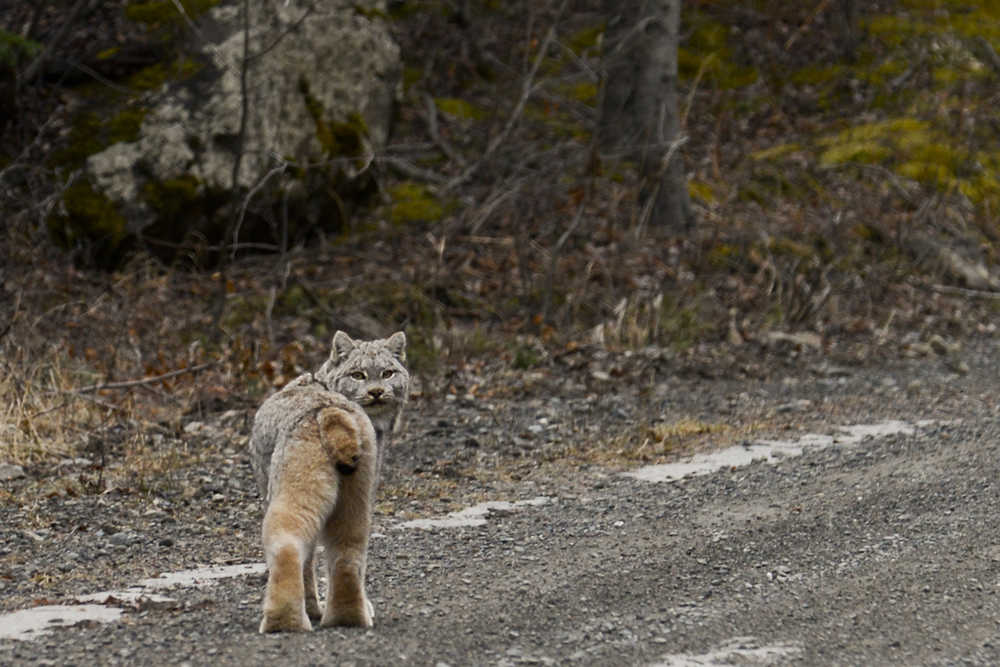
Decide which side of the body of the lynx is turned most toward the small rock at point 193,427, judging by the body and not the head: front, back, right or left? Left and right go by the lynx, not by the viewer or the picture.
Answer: front

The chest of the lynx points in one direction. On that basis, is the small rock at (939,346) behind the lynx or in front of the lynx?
in front

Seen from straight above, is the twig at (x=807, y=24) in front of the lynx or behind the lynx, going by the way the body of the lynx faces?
in front

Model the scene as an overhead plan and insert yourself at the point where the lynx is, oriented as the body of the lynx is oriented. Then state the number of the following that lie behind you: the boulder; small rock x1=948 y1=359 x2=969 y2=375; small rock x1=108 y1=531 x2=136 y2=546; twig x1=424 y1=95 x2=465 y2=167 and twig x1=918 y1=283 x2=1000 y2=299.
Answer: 0

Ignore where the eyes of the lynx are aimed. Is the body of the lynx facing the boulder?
yes

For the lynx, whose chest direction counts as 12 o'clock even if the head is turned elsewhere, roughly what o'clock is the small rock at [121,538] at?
The small rock is roughly at 11 o'clock from the lynx.

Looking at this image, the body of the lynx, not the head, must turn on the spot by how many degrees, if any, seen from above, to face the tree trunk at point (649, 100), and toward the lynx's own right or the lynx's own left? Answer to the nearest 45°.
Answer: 0° — it already faces it

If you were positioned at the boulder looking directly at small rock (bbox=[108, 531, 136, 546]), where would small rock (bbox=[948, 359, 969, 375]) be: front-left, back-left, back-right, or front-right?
front-left

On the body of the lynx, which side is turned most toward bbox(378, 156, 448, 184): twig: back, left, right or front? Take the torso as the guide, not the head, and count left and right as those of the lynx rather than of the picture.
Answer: front

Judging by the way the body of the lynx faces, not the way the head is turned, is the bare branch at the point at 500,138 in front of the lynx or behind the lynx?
in front

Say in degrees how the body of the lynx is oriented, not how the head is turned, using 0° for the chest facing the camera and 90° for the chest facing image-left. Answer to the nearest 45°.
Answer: approximately 180°
